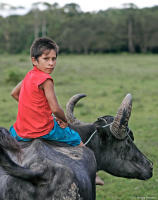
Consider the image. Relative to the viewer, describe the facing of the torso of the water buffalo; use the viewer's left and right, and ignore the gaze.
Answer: facing away from the viewer and to the right of the viewer

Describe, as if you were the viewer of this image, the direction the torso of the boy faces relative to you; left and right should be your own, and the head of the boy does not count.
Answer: facing away from the viewer and to the right of the viewer
